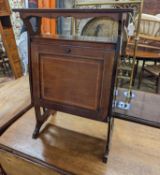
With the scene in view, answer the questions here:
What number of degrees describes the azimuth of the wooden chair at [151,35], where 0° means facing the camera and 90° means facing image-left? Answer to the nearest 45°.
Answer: approximately 45°

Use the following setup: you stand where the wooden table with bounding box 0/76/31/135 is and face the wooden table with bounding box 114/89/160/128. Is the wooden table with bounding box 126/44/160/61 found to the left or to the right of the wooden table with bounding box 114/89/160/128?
left

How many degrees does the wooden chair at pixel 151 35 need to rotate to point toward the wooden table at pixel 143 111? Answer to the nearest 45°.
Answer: approximately 45° to its left
